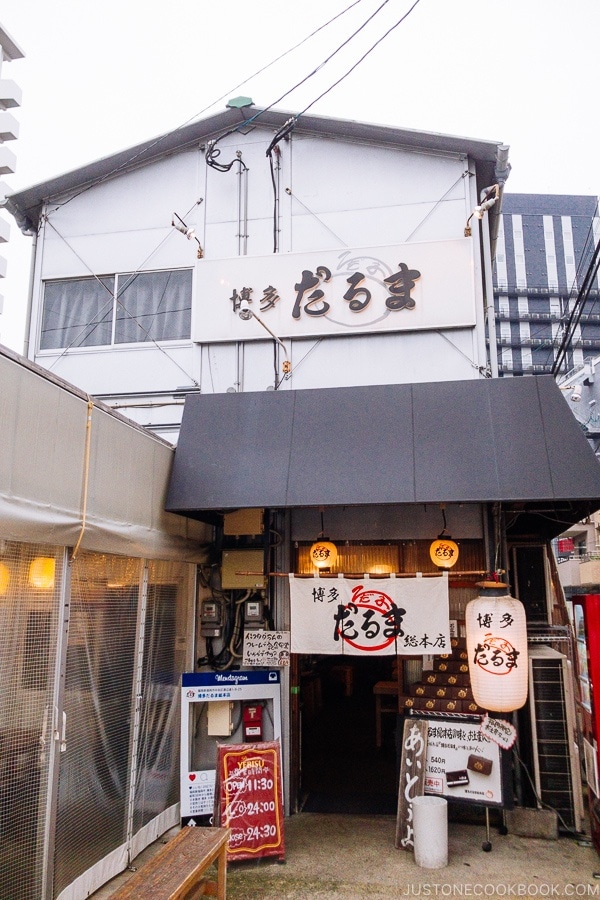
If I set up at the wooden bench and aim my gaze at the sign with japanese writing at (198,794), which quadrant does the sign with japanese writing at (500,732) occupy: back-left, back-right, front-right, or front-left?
front-right

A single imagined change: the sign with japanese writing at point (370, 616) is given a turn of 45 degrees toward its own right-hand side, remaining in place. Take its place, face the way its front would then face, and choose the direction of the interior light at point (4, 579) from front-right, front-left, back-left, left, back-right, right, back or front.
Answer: front

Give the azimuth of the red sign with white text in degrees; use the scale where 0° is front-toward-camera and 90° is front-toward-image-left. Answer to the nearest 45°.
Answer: approximately 0°

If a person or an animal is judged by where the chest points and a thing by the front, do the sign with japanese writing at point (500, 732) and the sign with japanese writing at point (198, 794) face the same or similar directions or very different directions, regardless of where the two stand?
same or similar directions

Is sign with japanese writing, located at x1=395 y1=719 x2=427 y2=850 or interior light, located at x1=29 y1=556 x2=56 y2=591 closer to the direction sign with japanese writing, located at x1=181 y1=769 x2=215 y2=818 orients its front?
the interior light

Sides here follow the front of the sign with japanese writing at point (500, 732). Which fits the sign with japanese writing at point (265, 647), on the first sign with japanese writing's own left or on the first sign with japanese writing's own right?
on the first sign with japanese writing's own right

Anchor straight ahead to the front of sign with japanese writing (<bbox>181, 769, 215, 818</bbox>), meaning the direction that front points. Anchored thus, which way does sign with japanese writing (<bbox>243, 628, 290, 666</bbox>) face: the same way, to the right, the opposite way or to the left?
the same way

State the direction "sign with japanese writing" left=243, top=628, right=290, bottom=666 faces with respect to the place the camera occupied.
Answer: facing the viewer

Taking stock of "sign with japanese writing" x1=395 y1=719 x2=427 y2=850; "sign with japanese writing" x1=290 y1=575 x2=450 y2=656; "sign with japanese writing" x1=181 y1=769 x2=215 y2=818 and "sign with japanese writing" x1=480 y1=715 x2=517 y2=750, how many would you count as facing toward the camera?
4

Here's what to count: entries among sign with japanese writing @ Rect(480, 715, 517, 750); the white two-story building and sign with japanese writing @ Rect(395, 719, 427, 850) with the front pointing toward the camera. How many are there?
3

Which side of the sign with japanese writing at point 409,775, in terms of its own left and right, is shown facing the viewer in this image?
front

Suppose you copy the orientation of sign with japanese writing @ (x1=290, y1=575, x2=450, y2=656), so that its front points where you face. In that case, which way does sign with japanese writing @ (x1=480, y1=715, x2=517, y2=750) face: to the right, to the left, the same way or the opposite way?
the same way

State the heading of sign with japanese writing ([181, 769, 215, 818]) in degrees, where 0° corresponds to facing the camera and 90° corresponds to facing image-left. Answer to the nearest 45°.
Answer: approximately 0°
